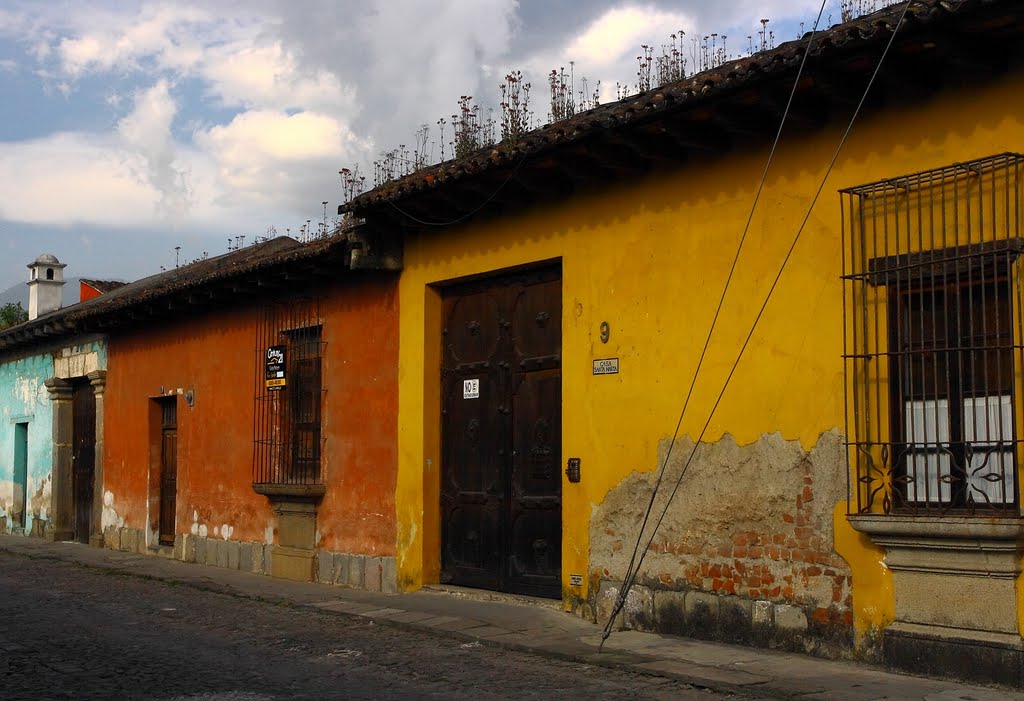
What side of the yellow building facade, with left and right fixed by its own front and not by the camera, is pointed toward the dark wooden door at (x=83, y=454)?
right

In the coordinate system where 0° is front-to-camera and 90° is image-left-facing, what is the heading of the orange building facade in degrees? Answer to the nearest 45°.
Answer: approximately 45°

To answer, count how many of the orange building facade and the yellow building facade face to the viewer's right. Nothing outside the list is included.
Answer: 0

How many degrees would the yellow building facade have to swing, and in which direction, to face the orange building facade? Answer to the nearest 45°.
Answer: approximately 90° to its right

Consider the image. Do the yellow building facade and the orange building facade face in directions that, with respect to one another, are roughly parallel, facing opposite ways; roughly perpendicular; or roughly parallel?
roughly parallel

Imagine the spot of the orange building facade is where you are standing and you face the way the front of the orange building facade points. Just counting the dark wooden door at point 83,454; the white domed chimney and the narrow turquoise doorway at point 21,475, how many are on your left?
0

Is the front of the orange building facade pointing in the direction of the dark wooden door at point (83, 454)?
no

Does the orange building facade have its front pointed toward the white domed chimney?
no

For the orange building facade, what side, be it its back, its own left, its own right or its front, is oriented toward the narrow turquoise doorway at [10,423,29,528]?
right

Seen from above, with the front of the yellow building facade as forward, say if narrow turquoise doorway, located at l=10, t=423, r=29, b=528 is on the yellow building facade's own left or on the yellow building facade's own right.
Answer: on the yellow building facade's own right

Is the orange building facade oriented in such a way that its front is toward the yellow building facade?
no
